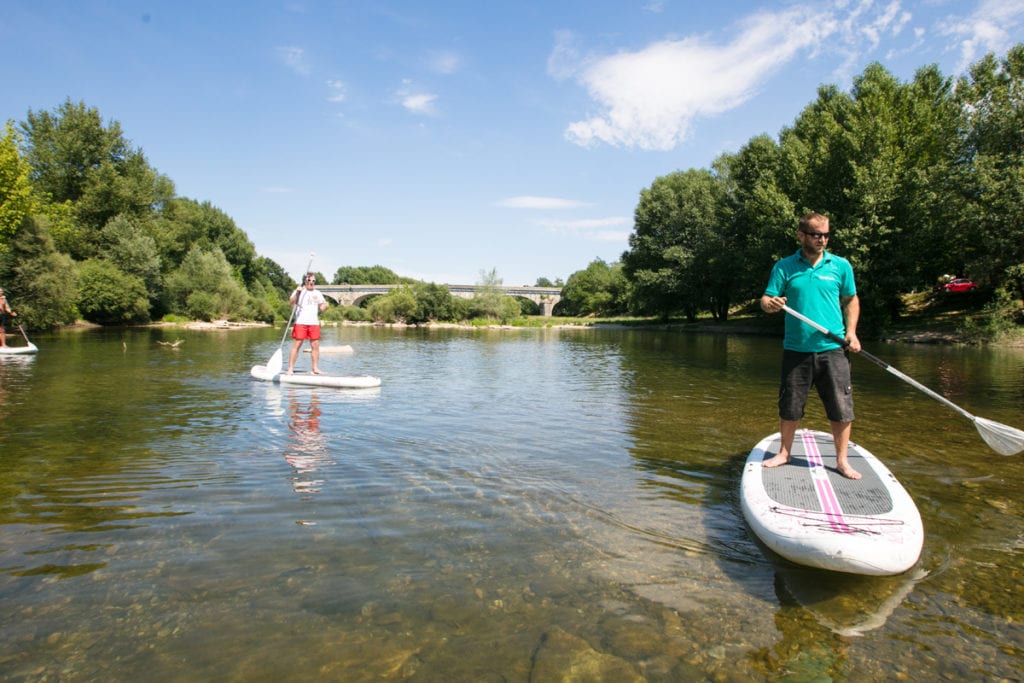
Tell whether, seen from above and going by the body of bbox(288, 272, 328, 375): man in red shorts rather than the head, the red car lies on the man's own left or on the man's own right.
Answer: on the man's own left

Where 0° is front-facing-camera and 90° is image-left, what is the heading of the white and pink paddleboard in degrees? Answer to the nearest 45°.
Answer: approximately 0°

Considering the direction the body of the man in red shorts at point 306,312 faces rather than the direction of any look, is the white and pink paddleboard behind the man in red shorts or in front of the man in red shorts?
in front

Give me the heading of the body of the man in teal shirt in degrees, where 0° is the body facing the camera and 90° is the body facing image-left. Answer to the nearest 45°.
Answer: approximately 0°

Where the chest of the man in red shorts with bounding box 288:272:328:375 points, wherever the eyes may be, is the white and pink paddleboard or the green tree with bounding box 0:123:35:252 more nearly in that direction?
the white and pink paddleboard

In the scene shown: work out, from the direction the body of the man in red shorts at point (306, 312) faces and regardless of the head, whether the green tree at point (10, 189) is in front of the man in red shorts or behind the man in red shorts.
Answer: behind

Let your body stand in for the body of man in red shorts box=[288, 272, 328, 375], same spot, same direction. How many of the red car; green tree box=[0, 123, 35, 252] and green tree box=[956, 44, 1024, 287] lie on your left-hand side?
2

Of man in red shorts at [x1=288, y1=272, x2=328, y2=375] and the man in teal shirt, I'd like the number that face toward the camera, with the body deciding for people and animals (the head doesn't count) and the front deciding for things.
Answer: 2

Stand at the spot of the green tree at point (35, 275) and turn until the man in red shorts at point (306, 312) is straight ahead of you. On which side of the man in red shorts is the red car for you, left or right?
left

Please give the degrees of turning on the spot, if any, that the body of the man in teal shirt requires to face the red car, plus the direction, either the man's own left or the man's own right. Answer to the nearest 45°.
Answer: approximately 180°
